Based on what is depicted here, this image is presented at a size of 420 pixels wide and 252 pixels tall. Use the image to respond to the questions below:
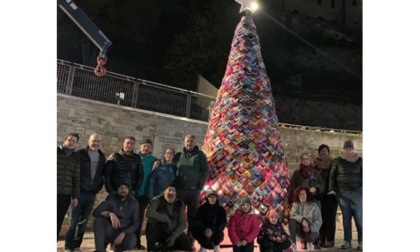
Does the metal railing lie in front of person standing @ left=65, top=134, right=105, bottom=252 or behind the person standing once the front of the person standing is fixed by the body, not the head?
behind

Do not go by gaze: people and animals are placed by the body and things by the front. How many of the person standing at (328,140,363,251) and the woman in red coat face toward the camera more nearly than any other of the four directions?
2

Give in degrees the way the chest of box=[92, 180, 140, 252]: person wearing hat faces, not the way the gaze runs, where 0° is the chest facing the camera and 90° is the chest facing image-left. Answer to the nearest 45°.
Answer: approximately 0°
